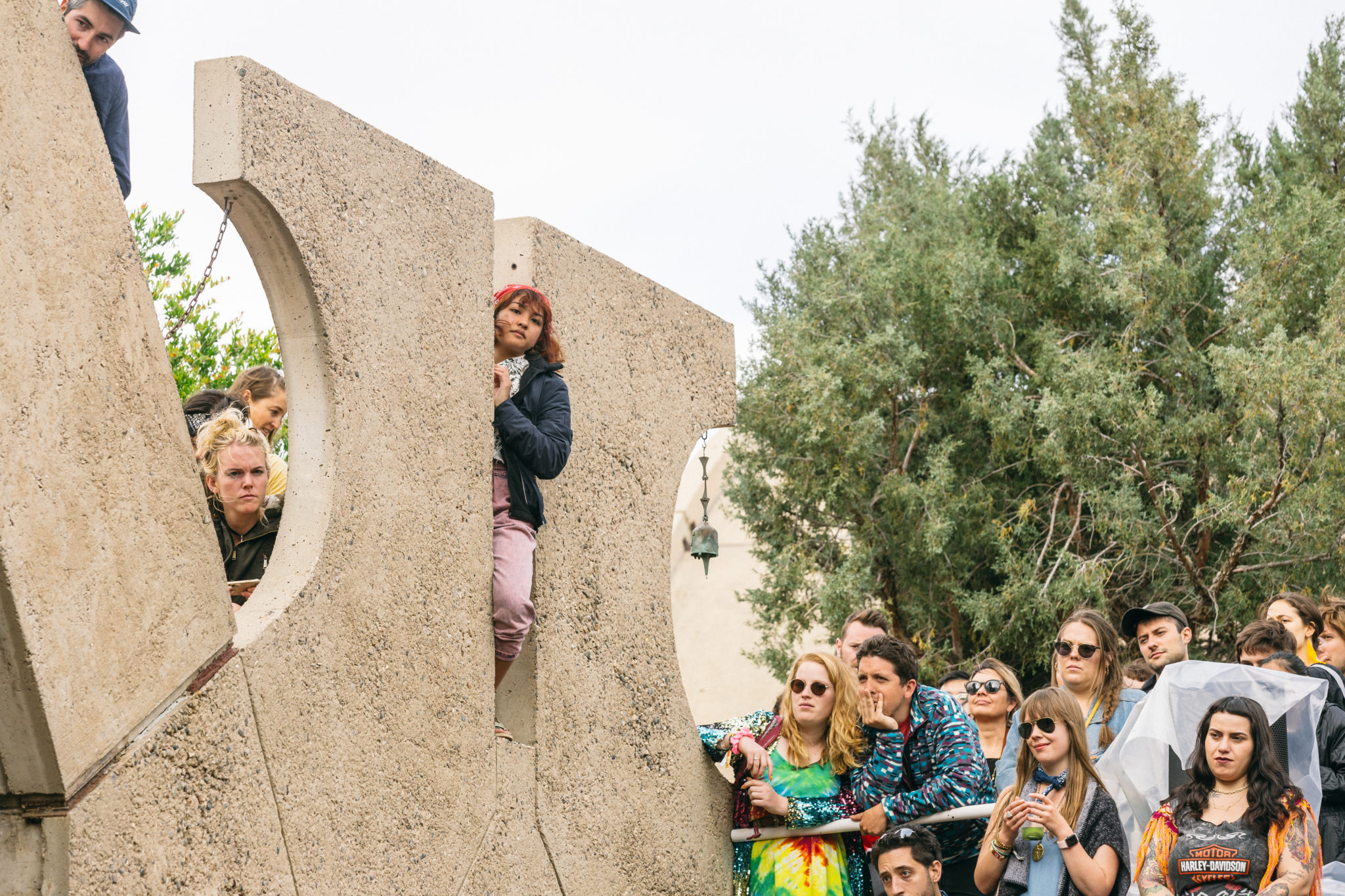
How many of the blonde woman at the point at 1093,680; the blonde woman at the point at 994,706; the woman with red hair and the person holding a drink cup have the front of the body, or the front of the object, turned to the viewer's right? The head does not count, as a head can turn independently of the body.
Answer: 0

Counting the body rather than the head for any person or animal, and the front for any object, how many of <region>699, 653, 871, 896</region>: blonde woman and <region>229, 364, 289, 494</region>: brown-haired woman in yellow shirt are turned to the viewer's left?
0

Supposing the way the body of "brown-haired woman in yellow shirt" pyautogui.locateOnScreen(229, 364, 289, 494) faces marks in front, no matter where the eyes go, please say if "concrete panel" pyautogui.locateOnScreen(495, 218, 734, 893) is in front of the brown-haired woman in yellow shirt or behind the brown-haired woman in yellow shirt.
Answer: in front

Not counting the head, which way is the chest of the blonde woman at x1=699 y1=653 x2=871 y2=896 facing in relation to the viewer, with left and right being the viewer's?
facing the viewer

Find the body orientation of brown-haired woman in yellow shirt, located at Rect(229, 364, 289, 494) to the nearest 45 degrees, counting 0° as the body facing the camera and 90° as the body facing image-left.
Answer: approximately 315°

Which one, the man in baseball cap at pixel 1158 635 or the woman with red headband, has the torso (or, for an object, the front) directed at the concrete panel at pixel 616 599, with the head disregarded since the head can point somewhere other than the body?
the man in baseball cap

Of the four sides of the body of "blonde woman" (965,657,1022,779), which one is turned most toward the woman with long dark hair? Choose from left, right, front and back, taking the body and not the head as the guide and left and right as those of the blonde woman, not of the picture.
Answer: left

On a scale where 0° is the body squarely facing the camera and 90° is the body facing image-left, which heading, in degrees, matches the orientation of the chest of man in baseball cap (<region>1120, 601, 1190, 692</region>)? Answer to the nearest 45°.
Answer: approximately 45°

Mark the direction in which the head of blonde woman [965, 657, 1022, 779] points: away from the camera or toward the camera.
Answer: toward the camera

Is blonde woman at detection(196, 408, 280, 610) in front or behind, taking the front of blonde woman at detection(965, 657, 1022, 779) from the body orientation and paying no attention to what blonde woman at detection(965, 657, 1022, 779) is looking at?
in front

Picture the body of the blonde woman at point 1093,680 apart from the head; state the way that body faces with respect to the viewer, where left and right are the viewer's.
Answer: facing the viewer and to the left of the viewer
